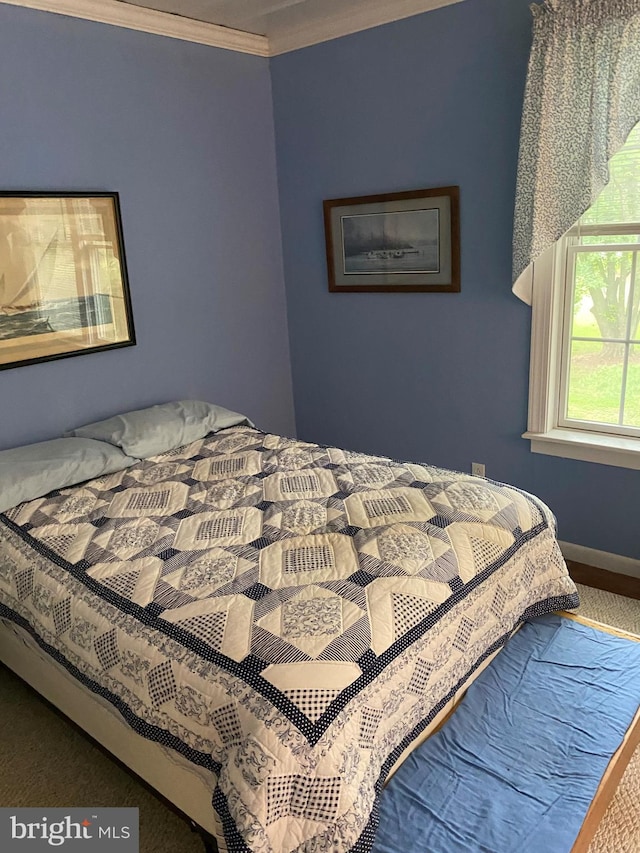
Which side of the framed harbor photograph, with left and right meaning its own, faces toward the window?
left

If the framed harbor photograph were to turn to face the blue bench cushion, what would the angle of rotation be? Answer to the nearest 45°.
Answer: approximately 45° to its left

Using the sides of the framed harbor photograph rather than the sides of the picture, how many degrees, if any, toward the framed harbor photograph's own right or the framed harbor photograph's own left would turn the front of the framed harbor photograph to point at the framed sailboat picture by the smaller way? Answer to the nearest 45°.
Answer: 0° — it already faces it

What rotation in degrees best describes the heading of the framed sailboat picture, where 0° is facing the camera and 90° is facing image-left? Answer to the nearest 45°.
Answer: approximately 315°

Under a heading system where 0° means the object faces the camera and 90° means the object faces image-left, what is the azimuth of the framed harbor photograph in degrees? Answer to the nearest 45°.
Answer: approximately 45°

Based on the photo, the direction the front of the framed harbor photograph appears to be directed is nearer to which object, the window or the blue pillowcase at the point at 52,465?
the blue pillowcase

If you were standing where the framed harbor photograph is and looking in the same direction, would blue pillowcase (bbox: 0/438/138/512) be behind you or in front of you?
in front

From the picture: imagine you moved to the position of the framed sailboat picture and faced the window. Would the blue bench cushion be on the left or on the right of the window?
right

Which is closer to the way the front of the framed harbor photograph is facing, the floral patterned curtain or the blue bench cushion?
the blue bench cushion

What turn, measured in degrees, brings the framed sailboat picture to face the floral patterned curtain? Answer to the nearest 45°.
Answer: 0° — it already faces it
